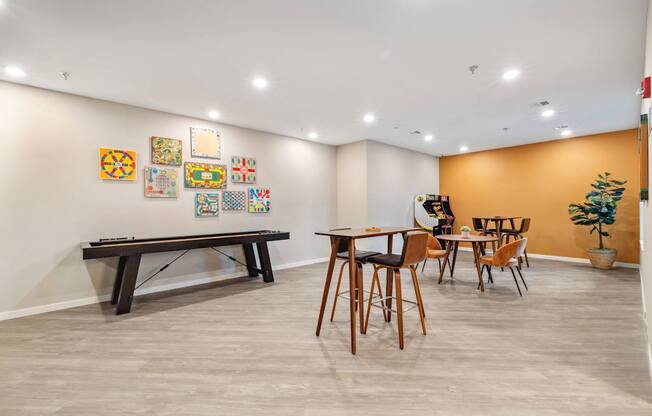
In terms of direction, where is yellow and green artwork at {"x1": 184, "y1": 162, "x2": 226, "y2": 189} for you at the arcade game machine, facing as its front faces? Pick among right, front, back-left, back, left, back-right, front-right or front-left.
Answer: right

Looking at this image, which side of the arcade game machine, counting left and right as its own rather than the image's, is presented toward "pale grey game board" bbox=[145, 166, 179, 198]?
right

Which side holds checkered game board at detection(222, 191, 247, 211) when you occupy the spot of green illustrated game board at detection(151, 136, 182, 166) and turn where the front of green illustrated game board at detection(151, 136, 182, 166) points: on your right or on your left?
on your left

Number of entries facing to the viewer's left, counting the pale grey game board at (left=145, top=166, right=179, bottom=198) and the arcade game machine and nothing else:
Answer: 0

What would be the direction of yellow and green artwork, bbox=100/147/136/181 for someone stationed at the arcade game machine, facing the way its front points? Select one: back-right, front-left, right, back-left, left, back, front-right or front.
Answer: right

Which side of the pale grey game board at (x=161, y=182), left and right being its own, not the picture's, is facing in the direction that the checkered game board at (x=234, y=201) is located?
left

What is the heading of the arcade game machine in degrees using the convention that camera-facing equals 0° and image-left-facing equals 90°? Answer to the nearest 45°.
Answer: approximately 315°

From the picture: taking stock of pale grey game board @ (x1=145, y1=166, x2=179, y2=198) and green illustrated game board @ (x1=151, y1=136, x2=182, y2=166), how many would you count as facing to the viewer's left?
0

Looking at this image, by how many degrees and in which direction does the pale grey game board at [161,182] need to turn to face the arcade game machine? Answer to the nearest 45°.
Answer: approximately 90° to its left

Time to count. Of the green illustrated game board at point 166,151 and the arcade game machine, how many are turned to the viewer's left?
0
